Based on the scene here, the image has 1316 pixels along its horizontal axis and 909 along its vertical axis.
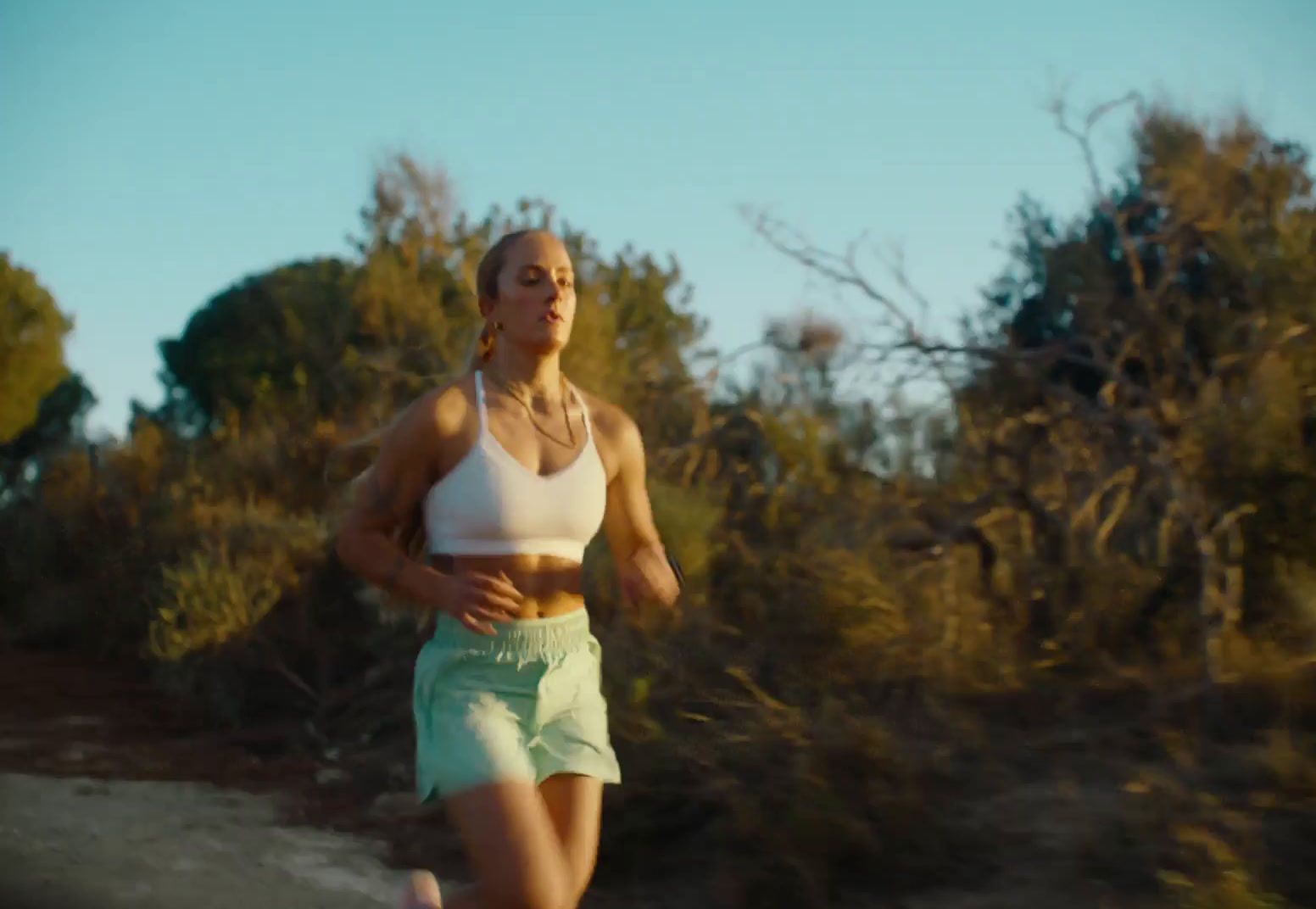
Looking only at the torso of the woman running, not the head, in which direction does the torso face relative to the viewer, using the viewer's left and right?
facing the viewer and to the right of the viewer

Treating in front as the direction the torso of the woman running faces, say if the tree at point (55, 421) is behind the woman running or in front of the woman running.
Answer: behind

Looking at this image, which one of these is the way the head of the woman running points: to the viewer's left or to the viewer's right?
to the viewer's right

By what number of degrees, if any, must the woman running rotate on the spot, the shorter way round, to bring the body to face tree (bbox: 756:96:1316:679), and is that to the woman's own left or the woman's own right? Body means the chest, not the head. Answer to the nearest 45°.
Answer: approximately 90° to the woman's own left

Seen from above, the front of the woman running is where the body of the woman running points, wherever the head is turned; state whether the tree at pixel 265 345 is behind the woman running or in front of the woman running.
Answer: behind
